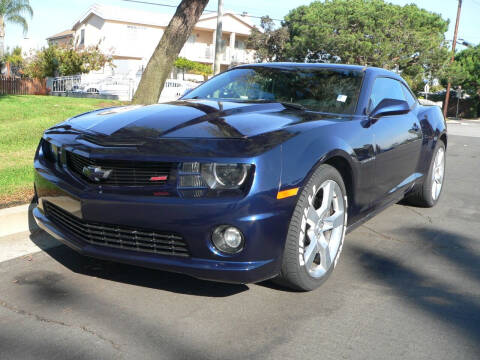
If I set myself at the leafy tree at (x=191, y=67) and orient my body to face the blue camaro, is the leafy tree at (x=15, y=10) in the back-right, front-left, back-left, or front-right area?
back-right

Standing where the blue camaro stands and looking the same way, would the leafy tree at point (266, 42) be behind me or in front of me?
behind

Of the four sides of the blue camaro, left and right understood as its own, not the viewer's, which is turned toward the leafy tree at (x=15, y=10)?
right

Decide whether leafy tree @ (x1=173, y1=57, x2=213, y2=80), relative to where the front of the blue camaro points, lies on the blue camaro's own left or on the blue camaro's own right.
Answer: on the blue camaro's own right

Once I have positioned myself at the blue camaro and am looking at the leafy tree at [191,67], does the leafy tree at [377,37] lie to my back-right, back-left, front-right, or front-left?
front-right

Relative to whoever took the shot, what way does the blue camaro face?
facing the viewer and to the left of the viewer

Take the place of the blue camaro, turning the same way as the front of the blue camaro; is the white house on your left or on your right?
on your right

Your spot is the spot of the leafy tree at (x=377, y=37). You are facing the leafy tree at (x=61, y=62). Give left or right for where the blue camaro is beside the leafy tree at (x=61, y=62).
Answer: left

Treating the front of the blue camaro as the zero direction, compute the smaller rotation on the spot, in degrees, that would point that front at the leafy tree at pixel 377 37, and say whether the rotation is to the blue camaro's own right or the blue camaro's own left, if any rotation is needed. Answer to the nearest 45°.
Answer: approximately 135° to the blue camaro's own right

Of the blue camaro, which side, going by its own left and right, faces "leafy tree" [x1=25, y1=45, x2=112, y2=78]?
right
